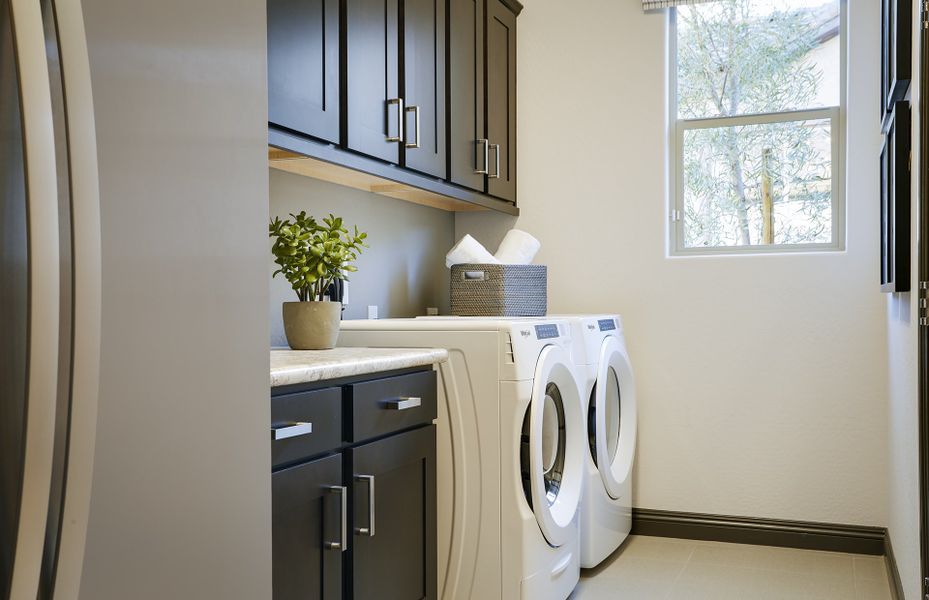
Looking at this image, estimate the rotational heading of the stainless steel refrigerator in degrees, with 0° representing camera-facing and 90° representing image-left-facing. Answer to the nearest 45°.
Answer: approximately 315°

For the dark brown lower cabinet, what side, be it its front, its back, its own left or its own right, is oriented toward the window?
left

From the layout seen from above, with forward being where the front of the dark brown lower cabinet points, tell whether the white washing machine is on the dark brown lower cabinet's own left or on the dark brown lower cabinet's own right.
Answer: on the dark brown lower cabinet's own left

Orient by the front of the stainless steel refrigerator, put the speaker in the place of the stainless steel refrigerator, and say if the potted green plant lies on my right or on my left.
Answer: on my left

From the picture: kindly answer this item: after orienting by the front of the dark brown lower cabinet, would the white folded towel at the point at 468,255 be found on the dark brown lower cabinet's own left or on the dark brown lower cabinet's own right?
on the dark brown lower cabinet's own left

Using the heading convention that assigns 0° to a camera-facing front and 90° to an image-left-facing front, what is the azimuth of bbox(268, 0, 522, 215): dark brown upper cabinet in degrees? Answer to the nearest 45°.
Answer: approximately 315°

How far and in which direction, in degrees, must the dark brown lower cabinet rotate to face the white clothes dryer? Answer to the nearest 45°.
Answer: approximately 90° to its left
